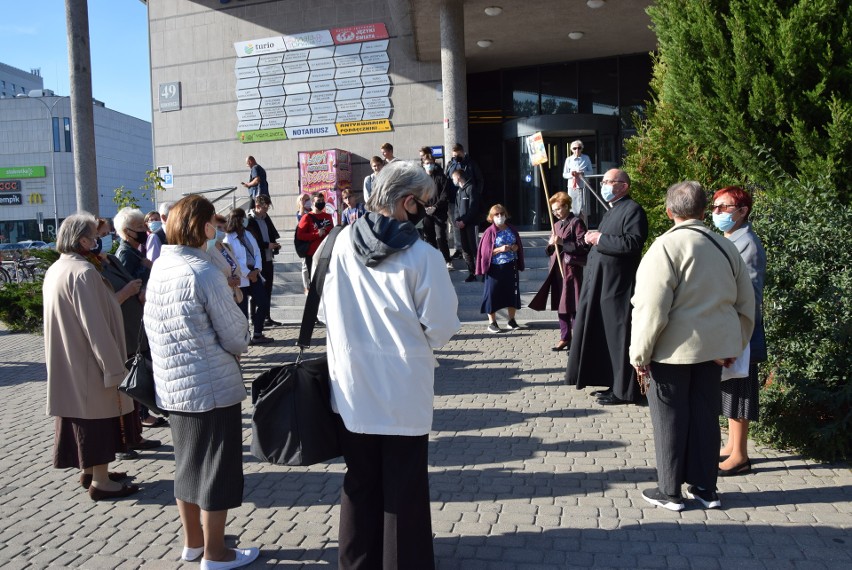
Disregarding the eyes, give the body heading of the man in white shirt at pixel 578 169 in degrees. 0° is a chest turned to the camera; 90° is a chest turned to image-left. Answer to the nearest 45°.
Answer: approximately 0°

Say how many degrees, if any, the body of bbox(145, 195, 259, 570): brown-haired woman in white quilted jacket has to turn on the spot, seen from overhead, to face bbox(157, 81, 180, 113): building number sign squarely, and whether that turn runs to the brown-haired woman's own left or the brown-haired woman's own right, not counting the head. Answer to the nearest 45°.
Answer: approximately 45° to the brown-haired woman's own left

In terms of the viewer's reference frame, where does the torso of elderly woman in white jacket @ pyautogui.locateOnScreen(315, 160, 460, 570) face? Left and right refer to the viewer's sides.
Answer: facing away from the viewer and to the right of the viewer

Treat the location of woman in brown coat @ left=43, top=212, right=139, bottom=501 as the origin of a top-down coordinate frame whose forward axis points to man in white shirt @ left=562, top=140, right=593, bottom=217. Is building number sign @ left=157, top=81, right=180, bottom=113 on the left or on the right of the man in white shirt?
left

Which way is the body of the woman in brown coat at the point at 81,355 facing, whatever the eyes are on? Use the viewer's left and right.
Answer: facing away from the viewer and to the right of the viewer

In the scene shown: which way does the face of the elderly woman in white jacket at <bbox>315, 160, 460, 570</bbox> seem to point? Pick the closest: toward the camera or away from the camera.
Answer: away from the camera

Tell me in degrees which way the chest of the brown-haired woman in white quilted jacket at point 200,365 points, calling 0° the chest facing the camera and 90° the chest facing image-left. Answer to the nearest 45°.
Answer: approximately 225°
